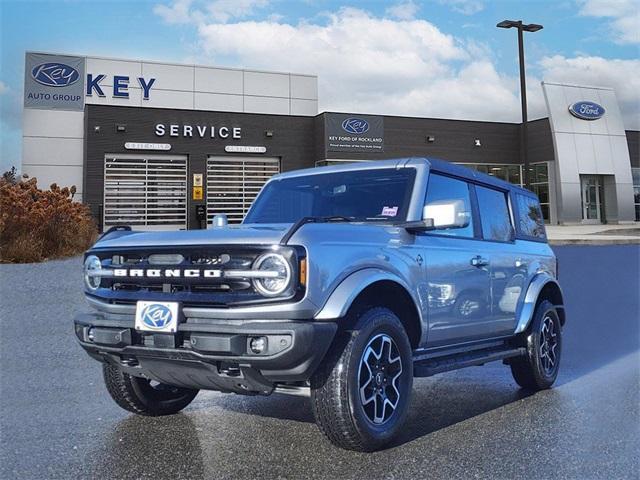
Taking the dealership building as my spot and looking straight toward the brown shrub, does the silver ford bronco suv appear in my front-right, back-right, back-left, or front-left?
front-left

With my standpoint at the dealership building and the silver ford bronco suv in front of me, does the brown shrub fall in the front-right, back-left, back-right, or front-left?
front-right

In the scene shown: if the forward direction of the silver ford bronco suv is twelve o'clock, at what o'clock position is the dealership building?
The dealership building is roughly at 4 o'clock from the silver ford bronco suv.

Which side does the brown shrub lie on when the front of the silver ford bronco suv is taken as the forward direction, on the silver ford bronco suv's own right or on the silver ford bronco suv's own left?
on the silver ford bronco suv's own right

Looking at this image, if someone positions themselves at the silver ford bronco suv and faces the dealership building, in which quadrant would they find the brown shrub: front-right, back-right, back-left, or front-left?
front-left

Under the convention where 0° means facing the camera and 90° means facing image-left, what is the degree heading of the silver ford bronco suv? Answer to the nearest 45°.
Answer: approximately 45°

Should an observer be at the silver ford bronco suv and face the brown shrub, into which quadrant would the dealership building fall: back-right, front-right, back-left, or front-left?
front-right
